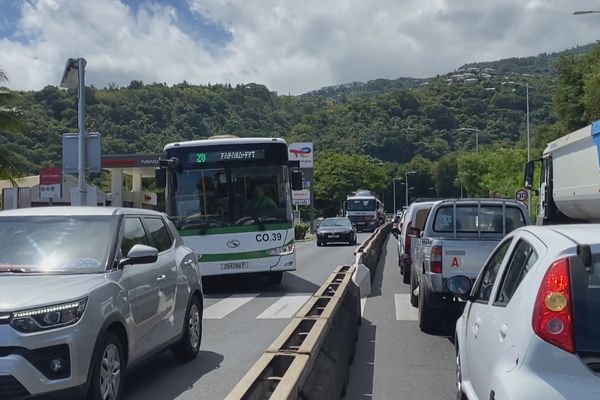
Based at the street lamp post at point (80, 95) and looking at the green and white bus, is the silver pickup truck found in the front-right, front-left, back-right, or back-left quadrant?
front-right

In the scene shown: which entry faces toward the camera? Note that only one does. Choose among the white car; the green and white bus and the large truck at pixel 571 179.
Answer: the green and white bus

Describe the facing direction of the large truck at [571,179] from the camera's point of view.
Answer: facing away from the viewer and to the left of the viewer

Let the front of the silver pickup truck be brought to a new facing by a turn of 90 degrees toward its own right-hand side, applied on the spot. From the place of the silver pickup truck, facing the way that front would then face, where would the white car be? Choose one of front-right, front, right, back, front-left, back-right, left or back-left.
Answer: right

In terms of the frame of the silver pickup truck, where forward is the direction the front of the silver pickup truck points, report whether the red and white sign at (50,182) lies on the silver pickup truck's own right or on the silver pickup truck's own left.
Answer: on the silver pickup truck's own left

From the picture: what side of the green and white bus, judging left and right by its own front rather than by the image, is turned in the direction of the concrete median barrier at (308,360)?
front

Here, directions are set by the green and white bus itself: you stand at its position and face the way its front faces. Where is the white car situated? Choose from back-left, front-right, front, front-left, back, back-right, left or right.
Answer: front

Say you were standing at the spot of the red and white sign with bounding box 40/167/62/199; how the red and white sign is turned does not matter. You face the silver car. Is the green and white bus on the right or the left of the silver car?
left

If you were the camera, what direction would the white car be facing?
facing away from the viewer and to the left of the viewer

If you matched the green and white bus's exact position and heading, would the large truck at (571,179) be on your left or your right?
on your left

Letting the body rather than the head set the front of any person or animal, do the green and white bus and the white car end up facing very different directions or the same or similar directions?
very different directions

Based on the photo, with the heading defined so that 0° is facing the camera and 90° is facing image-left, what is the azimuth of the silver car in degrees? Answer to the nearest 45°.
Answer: approximately 45°

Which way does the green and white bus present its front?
toward the camera

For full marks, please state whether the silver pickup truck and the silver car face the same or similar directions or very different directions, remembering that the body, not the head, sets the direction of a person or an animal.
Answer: very different directions

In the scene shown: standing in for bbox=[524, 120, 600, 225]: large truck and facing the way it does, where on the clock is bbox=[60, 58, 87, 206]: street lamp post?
The street lamp post is roughly at 10 o'clock from the large truck.

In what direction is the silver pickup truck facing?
away from the camera

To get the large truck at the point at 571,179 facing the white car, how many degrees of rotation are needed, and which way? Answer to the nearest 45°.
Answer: approximately 135° to its left
